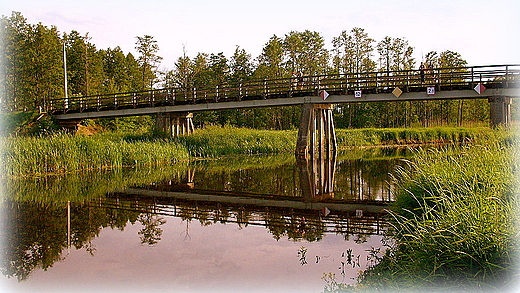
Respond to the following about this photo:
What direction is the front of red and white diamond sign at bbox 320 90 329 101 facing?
toward the camera
